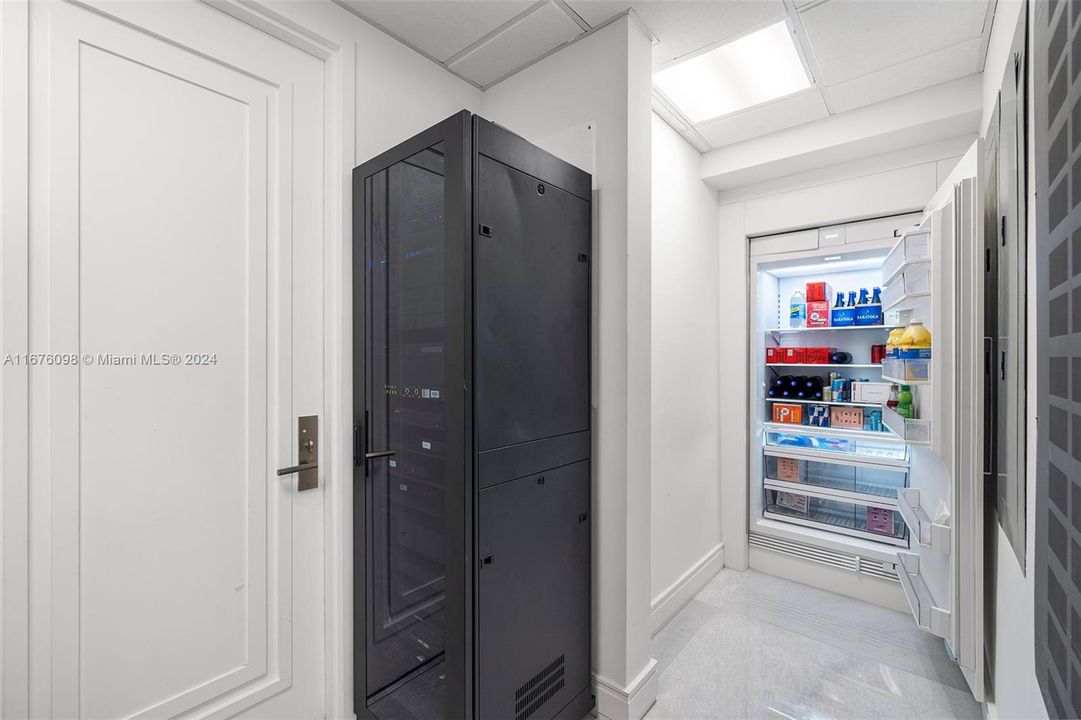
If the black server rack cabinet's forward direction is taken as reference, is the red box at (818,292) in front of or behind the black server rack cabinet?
behind

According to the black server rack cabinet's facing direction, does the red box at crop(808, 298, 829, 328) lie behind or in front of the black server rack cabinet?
behind

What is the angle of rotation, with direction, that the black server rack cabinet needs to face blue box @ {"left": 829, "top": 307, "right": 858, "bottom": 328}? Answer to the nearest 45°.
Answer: approximately 180°

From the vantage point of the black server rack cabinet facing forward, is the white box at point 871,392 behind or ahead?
behind

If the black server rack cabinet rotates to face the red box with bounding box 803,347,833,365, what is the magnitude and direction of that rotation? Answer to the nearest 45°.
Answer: approximately 180°

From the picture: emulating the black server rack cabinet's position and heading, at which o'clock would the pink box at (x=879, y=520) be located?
The pink box is roughly at 7 o'clock from the black server rack cabinet.

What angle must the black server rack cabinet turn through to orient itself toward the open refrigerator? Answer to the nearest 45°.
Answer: approximately 135° to its left

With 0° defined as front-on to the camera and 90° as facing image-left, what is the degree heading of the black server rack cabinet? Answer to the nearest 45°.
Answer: approximately 45°

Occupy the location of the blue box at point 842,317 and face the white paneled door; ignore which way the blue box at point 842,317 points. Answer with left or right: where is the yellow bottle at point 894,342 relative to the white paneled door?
left
